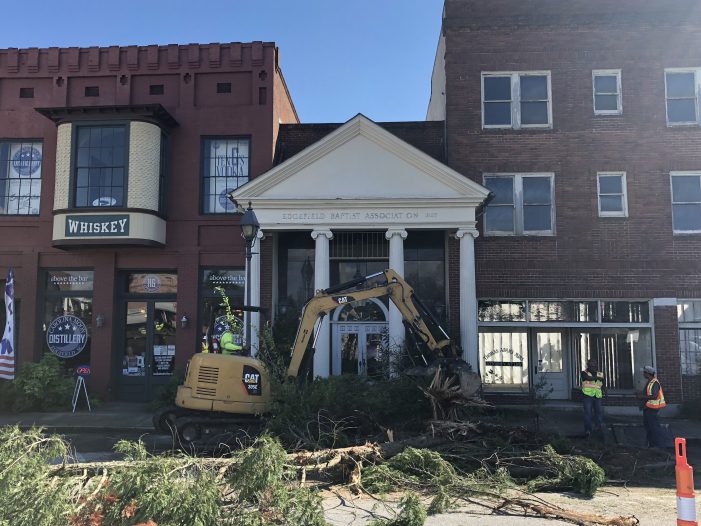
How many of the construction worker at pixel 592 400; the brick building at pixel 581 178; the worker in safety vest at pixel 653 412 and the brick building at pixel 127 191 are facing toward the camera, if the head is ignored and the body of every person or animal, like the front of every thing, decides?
3

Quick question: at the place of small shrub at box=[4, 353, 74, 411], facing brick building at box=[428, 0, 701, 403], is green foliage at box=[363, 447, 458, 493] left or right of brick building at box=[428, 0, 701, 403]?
right

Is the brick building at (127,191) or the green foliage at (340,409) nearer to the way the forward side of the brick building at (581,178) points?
the green foliage

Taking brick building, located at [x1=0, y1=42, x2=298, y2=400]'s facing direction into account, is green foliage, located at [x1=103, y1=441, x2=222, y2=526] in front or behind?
in front

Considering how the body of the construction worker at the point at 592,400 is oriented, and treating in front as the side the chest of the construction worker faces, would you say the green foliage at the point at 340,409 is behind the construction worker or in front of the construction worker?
in front

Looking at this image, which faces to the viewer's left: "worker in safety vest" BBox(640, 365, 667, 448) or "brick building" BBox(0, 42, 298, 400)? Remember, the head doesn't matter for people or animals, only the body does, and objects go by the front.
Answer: the worker in safety vest

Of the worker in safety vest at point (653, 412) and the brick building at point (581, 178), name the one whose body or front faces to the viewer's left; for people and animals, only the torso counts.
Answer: the worker in safety vest

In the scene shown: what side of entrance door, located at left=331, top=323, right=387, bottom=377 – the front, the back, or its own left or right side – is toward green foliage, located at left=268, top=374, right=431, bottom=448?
front

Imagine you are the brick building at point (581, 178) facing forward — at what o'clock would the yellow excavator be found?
The yellow excavator is roughly at 1 o'clock from the brick building.

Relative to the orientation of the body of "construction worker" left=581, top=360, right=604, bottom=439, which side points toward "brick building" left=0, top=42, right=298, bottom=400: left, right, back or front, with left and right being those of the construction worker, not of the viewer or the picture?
right

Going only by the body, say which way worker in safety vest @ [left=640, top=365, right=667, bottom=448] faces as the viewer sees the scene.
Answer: to the viewer's left
